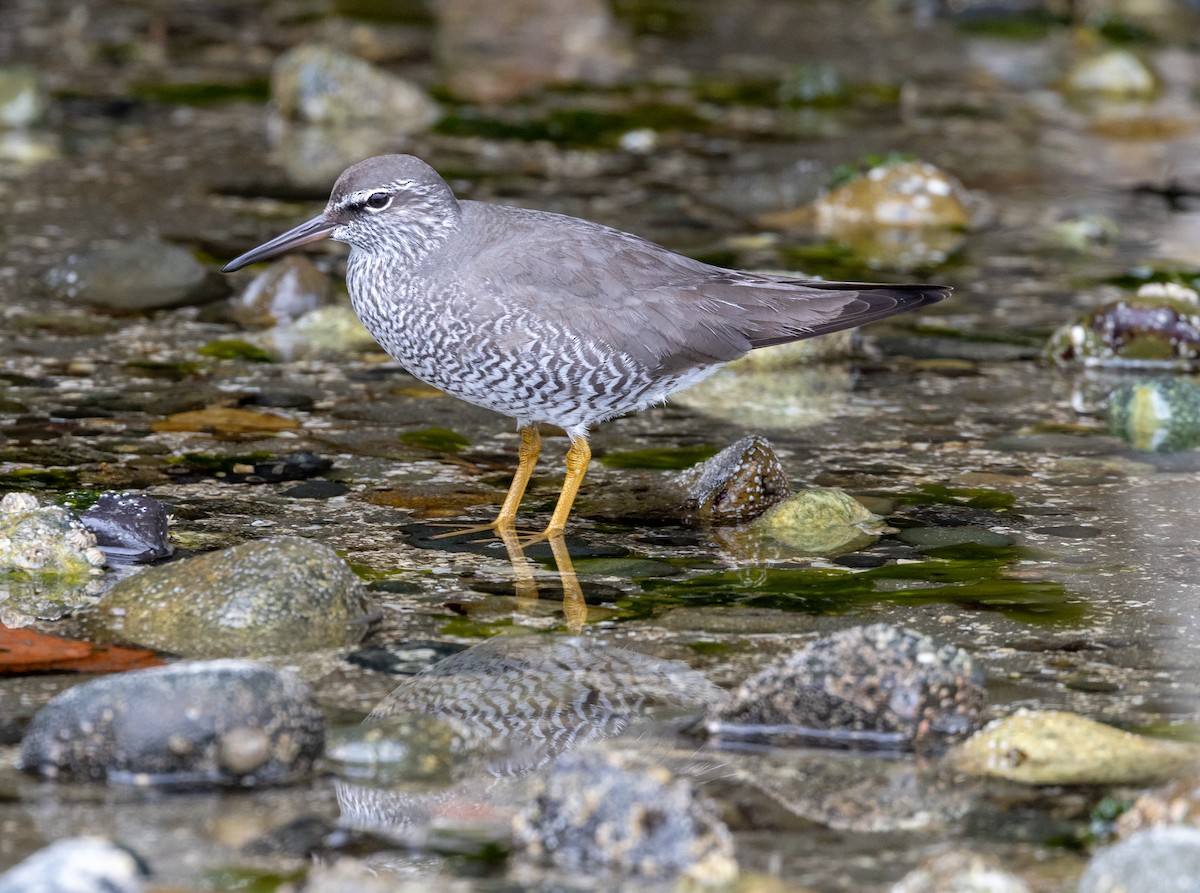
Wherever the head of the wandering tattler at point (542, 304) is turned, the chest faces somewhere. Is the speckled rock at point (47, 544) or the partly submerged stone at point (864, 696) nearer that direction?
the speckled rock

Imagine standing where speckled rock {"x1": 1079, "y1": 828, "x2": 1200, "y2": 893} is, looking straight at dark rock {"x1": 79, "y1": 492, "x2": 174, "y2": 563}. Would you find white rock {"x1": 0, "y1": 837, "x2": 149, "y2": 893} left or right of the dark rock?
left

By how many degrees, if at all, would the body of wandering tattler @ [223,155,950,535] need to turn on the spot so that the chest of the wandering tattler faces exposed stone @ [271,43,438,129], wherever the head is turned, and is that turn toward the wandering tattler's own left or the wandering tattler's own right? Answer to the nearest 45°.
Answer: approximately 90° to the wandering tattler's own right

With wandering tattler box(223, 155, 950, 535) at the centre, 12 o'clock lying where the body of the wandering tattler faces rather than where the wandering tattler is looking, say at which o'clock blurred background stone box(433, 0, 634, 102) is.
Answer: The blurred background stone is roughly at 3 o'clock from the wandering tattler.

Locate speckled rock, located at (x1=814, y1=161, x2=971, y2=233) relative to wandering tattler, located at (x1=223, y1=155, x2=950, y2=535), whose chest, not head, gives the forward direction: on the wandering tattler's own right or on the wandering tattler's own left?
on the wandering tattler's own right

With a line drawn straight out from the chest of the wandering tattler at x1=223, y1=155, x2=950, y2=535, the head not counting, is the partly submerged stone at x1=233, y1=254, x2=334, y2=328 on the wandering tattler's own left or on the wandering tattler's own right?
on the wandering tattler's own right

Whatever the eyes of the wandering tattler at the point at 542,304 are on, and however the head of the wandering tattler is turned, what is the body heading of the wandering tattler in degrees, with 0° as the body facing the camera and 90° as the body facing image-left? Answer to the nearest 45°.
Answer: approximately 90°

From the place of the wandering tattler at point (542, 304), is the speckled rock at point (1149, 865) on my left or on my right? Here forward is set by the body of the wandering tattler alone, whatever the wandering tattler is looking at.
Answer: on my left

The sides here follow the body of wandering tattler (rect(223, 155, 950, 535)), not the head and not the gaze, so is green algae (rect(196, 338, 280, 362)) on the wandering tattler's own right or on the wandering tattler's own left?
on the wandering tattler's own right

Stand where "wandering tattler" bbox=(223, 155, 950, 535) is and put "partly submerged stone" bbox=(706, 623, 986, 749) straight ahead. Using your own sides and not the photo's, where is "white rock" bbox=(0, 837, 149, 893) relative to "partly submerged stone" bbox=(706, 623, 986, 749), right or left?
right

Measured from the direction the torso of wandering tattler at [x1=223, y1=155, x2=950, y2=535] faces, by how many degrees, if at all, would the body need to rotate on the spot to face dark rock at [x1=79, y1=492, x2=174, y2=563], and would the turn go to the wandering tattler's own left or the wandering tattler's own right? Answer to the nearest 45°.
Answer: approximately 45° to the wandering tattler's own left
